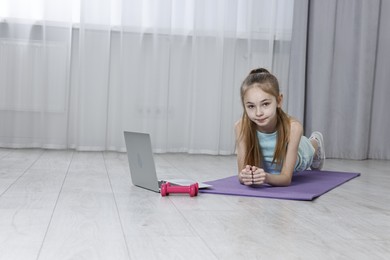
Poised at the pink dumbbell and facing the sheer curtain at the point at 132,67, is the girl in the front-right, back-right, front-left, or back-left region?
front-right

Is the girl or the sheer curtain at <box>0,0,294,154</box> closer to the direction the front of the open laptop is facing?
the girl

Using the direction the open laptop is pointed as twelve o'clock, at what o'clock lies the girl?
The girl is roughly at 11 o'clock from the open laptop.

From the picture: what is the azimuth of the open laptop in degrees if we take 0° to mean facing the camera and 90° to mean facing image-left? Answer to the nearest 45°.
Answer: approximately 270°

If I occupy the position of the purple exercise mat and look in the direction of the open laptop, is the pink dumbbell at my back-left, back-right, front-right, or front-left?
front-left

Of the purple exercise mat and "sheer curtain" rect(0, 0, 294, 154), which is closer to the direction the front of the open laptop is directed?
the purple exercise mat

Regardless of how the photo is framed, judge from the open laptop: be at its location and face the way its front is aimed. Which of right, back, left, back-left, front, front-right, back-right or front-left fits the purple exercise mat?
front

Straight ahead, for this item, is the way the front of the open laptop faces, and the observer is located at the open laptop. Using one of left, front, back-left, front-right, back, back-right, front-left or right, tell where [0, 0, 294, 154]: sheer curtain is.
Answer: left
